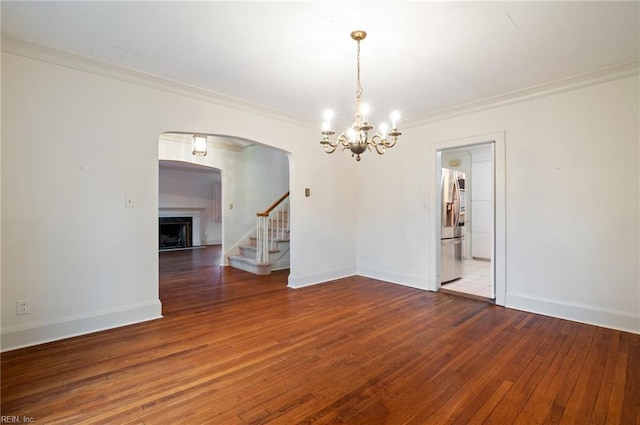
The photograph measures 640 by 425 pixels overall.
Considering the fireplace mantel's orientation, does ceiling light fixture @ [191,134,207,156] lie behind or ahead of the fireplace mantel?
ahead

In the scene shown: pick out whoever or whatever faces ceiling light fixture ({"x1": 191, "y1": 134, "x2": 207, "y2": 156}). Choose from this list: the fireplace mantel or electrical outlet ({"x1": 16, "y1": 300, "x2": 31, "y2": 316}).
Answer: the fireplace mantel

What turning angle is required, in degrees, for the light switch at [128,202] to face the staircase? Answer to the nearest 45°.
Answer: approximately 135° to its left

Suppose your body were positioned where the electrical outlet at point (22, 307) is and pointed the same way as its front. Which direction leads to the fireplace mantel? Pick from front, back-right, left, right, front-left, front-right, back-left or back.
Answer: back-left
